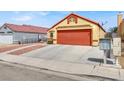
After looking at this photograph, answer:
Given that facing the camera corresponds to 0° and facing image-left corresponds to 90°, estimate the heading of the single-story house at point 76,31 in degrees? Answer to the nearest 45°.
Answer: approximately 0°

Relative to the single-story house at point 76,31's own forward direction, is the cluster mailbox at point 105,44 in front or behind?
in front

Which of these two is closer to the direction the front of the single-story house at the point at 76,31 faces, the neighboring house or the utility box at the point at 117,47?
the utility box

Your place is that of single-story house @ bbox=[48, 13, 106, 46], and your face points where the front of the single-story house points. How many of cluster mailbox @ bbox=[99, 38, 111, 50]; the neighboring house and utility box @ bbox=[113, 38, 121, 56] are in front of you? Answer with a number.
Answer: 2

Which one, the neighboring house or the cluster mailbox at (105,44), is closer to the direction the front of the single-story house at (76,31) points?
the cluster mailbox

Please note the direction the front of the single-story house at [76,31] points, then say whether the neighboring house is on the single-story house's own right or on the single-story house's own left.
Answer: on the single-story house's own right

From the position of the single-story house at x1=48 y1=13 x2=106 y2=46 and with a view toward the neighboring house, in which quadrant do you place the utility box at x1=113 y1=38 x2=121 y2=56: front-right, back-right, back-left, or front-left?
back-left

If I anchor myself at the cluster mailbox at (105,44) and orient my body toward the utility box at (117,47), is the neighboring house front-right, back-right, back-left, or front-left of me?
back-left

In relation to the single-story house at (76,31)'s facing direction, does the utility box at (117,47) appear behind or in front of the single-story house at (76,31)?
in front
